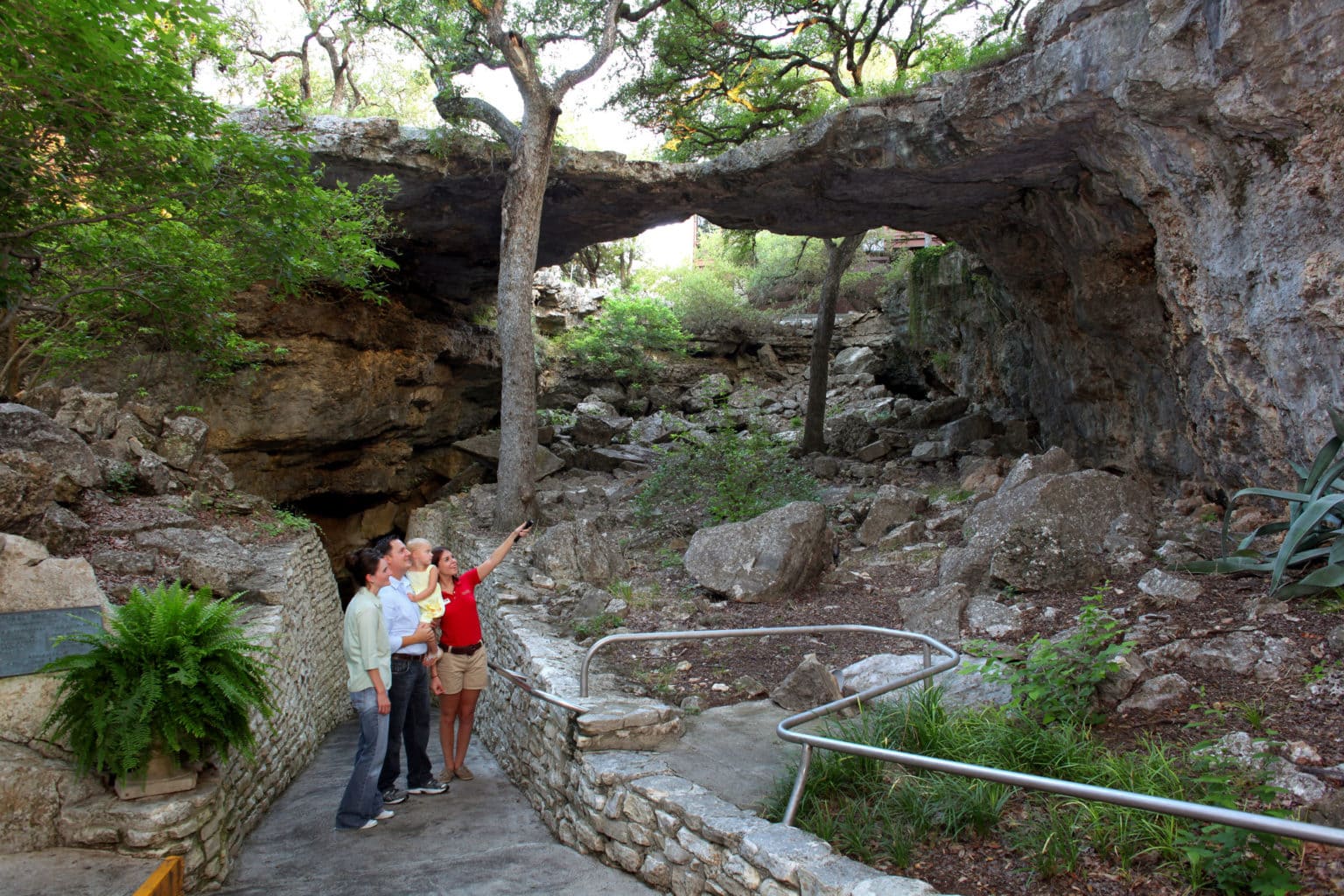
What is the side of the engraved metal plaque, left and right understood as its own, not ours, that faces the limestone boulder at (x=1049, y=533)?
left

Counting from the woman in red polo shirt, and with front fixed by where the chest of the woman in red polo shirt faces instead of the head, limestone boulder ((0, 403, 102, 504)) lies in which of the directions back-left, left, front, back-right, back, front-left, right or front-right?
back-right

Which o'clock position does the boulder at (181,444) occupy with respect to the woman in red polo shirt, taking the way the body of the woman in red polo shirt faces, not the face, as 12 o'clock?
The boulder is roughly at 5 o'clock from the woman in red polo shirt.

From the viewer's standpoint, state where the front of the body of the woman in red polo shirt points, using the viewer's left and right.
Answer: facing the viewer

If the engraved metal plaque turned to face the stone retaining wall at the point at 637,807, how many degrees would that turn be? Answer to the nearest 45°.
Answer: approximately 45° to its left

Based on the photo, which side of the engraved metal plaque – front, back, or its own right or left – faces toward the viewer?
front

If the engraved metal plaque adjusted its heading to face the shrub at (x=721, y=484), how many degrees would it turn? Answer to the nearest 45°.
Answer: approximately 90° to its left

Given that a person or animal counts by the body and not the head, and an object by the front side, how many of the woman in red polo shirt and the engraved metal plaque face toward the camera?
2

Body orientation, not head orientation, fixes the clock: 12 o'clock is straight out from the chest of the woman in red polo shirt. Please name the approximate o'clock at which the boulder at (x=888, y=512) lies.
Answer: The boulder is roughly at 8 o'clock from the woman in red polo shirt.

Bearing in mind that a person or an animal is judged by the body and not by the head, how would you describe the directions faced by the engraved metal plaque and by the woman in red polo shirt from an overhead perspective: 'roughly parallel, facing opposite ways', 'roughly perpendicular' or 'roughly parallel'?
roughly parallel

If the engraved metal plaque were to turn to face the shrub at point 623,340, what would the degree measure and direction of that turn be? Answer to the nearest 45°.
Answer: approximately 135° to its left
